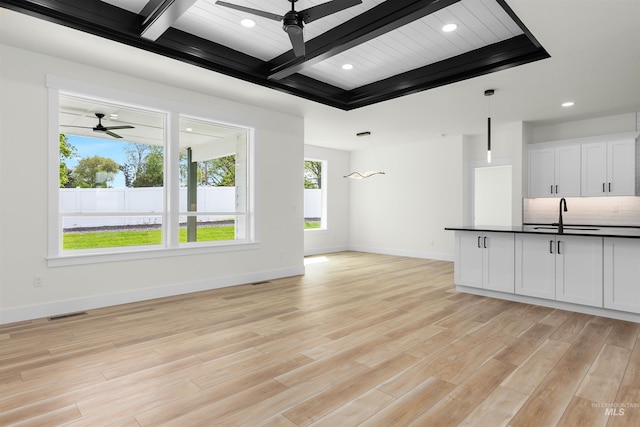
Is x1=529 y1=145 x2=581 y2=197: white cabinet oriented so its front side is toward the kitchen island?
yes

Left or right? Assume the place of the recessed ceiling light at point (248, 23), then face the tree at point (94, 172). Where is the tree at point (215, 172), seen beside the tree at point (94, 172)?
right

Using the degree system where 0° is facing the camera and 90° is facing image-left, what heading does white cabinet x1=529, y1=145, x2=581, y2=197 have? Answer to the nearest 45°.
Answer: approximately 0°

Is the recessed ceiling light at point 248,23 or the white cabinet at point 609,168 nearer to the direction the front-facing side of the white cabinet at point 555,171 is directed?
the recessed ceiling light

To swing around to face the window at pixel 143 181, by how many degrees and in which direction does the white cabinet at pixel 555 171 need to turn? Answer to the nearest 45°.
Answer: approximately 45° to its right

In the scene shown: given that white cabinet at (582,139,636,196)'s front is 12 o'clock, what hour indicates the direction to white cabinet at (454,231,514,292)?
white cabinet at (454,231,514,292) is roughly at 1 o'clock from white cabinet at (582,139,636,196).

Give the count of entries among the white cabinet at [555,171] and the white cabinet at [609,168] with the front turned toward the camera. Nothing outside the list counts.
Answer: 2

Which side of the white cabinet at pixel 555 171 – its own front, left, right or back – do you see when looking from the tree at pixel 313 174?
right
